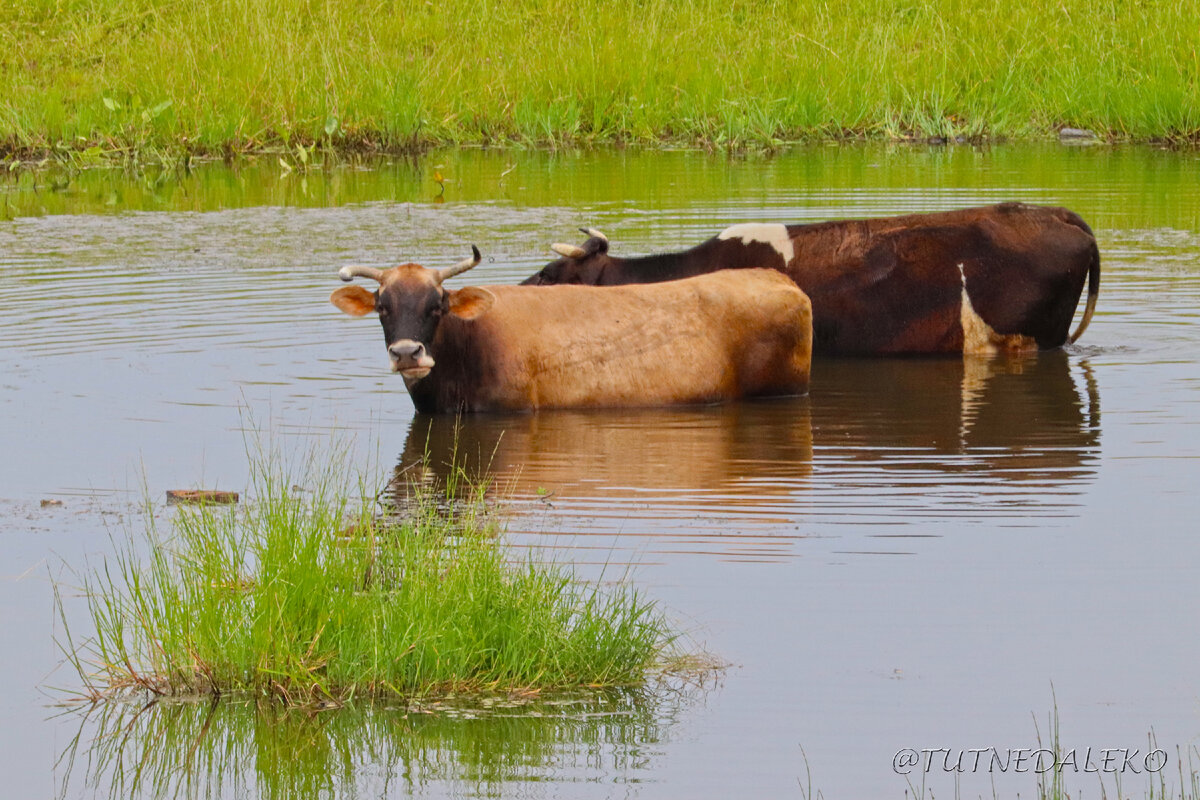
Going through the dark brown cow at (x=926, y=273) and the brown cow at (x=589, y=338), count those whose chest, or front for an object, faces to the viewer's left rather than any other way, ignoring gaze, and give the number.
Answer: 2

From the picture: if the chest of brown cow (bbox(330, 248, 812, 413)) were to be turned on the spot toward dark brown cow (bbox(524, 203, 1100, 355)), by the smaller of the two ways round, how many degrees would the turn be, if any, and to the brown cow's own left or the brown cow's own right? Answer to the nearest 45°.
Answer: approximately 135° to the brown cow's own right

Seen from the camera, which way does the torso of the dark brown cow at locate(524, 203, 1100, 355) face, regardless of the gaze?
to the viewer's left

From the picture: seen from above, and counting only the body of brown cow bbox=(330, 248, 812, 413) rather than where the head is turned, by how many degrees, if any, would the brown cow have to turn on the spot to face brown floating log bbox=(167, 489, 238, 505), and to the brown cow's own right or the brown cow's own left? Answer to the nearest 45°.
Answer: approximately 45° to the brown cow's own left

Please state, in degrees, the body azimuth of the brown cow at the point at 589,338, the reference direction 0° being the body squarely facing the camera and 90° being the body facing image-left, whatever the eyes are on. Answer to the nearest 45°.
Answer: approximately 90°

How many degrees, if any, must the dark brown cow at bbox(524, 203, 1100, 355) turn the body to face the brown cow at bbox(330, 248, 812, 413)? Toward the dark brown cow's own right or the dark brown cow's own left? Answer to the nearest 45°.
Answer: approximately 45° to the dark brown cow's own left

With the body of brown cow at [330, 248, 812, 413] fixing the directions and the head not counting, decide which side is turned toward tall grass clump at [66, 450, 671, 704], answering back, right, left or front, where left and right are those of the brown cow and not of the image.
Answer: left

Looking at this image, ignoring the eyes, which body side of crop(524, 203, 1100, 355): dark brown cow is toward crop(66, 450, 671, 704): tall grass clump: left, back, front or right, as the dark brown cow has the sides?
left

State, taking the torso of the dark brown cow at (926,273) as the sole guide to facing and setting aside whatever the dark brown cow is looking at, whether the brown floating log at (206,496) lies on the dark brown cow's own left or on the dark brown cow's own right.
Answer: on the dark brown cow's own left
